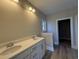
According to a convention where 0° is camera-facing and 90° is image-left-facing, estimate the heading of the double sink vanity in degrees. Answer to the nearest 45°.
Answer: approximately 315°
